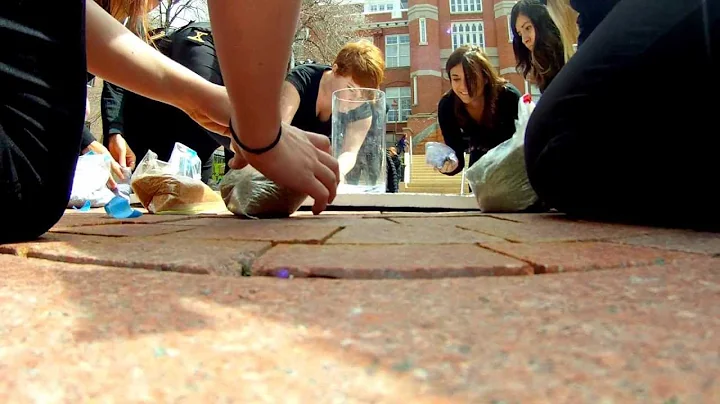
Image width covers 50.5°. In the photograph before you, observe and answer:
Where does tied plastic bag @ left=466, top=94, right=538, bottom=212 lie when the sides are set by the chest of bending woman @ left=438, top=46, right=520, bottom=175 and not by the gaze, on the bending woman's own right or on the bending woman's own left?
on the bending woman's own left

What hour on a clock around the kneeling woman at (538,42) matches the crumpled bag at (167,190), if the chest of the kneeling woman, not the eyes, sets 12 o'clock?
The crumpled bag is roughly at 12 o'clock from the kneeling woman.

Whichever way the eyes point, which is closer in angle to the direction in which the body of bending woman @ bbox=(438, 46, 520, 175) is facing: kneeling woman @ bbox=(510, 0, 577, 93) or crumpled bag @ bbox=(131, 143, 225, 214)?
the crumpled bag

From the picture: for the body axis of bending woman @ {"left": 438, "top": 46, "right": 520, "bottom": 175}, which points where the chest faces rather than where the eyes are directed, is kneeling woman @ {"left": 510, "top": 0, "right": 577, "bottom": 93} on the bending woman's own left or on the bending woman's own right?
on the bending woman's own left

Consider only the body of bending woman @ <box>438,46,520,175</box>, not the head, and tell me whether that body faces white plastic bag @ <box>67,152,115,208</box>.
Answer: yes

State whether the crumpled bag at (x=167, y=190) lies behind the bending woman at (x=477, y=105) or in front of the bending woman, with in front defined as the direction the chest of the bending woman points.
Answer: in front

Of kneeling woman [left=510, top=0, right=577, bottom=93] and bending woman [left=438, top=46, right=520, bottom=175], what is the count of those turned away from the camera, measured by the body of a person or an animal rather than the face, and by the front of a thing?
0

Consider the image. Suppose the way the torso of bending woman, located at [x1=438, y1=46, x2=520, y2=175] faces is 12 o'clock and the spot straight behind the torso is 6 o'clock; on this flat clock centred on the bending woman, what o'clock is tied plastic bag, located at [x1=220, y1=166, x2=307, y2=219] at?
The tied plastic bag is roughly at 11 o'clock from the bending woman.

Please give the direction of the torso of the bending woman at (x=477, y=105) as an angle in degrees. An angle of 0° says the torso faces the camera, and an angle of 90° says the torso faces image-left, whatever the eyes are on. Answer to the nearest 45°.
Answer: approximately 45°
